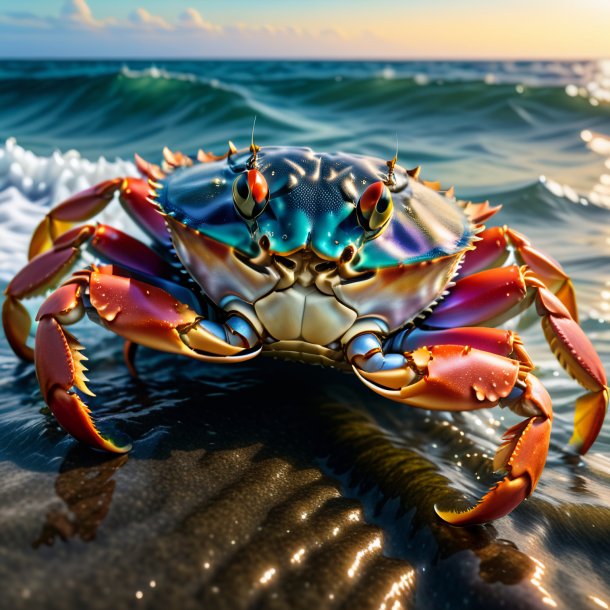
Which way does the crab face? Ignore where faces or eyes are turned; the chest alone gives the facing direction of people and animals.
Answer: toward the camera
